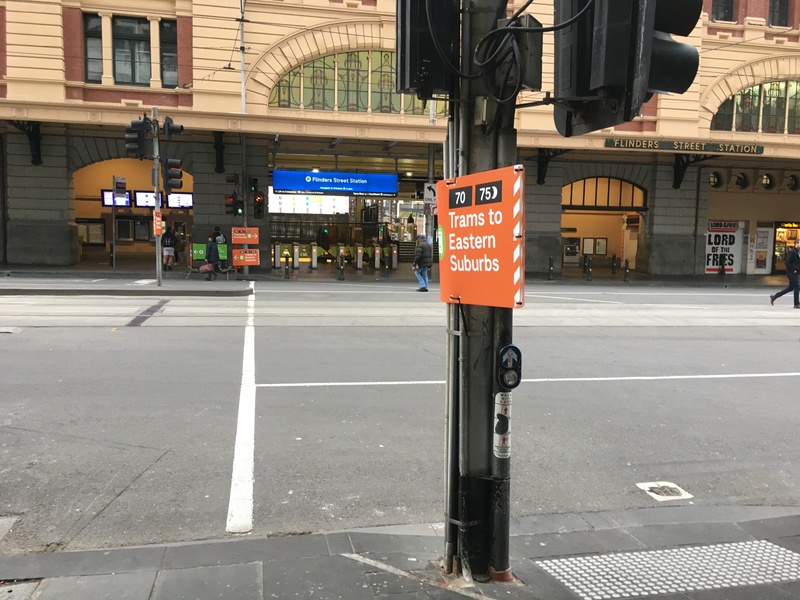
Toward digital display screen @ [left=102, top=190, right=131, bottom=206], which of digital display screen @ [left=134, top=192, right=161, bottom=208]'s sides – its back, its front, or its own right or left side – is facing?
right

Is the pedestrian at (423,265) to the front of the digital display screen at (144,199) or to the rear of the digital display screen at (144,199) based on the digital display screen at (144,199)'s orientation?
to the front

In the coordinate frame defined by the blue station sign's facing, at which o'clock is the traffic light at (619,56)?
The traffic light is roughly at 12 o'clock from the blue station sign.

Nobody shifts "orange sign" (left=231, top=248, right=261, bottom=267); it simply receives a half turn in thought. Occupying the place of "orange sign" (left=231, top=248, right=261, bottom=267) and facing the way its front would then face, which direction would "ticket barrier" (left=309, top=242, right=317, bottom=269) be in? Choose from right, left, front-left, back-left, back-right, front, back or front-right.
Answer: front-right

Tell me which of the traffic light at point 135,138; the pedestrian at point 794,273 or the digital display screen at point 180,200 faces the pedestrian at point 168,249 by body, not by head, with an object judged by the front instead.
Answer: the digital display screen

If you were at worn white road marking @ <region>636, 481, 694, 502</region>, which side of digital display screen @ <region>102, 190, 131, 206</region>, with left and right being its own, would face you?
front

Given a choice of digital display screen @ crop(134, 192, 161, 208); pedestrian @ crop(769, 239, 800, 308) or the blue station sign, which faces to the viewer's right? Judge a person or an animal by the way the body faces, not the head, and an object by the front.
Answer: the pedestrian

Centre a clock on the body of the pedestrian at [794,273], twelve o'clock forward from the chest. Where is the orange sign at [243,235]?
The orange sign is roughly at 6 o'clock from the pedestrian.

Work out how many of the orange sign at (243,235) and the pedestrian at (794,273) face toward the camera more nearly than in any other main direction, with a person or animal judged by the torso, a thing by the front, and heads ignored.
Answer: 1
